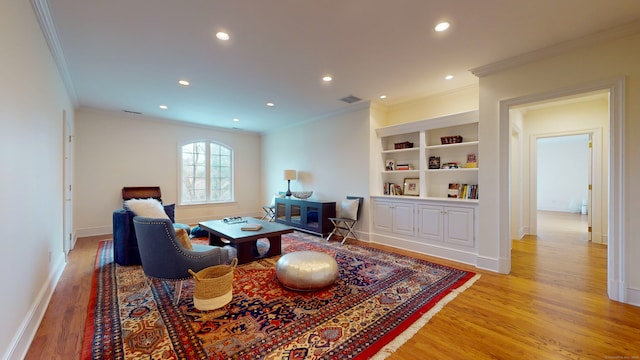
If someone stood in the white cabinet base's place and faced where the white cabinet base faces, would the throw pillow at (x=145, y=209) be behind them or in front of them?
in front

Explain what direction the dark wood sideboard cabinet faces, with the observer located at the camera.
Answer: facing the viewer and to the left of the viewer

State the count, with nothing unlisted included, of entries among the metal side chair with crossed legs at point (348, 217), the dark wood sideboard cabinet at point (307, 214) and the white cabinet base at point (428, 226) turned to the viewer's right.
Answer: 0

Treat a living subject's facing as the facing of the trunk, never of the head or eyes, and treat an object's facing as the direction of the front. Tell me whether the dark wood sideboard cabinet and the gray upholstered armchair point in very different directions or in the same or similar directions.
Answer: very different directions

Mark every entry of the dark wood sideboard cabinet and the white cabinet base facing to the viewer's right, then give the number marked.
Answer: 0

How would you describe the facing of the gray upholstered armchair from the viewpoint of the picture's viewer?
facing away from the viewer and to the right of the viewer

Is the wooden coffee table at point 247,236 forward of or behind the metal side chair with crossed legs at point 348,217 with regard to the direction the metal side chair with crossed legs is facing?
forward

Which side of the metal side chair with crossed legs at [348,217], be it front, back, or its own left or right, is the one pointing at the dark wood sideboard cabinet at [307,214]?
right

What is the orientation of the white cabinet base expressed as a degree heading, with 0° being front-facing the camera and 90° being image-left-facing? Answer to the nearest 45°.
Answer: approximately 45°

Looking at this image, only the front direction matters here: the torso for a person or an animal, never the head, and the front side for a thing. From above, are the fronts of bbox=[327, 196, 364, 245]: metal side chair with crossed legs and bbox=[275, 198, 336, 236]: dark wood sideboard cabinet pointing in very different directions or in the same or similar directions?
same or similar directions

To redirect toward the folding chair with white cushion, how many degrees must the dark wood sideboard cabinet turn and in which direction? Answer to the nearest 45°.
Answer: approximately 90° to its left

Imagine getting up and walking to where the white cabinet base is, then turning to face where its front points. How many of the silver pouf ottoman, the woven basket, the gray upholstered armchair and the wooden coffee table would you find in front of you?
4

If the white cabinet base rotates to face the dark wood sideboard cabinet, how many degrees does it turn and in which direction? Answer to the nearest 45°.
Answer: approximately 45° to its right
